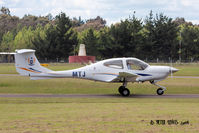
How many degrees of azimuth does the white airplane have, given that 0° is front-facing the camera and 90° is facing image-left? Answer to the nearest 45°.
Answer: approximately 270°
